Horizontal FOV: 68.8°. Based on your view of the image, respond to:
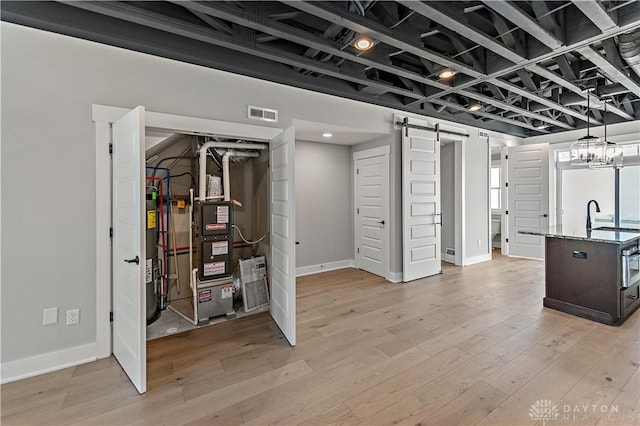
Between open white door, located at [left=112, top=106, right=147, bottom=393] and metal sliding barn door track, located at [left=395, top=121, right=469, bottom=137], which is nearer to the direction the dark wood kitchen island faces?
the open white door

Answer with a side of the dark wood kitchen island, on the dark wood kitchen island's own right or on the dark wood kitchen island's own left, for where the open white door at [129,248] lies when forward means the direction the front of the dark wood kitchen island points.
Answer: on the dark wood kitchen island's own right

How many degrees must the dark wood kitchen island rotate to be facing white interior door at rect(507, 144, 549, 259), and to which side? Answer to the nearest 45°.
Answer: approximately 135° to its left

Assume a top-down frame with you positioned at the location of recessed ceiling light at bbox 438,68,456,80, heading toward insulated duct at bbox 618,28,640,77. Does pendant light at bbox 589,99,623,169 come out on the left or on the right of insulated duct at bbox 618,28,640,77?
left
